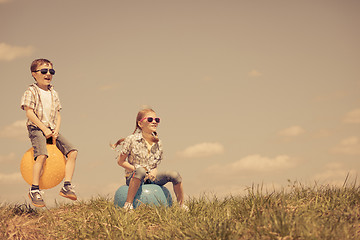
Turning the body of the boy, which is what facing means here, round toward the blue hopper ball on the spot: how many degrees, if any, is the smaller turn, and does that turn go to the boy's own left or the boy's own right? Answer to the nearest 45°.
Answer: approximately 45° to the boy's own left

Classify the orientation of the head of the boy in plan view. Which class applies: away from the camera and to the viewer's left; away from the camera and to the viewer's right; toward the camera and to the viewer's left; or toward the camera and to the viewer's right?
toward the camera and to the viewer's right

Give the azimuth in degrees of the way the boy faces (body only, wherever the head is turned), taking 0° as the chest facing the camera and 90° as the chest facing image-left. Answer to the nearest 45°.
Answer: approximately 315°
